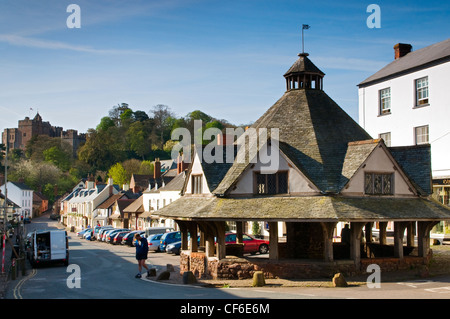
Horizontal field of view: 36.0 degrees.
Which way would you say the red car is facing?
to the viewer's right

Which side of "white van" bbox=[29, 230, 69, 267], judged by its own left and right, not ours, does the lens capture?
back

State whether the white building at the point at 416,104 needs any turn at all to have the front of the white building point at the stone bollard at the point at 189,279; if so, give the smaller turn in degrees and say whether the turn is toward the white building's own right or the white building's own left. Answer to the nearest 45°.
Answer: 0° — it already faces it

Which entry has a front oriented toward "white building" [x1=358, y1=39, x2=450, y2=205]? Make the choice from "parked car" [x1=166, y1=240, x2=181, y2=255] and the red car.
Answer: the red car

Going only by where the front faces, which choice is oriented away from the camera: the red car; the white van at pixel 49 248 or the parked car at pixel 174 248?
the white van

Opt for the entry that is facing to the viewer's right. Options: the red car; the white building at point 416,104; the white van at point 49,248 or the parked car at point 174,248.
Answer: the red car
